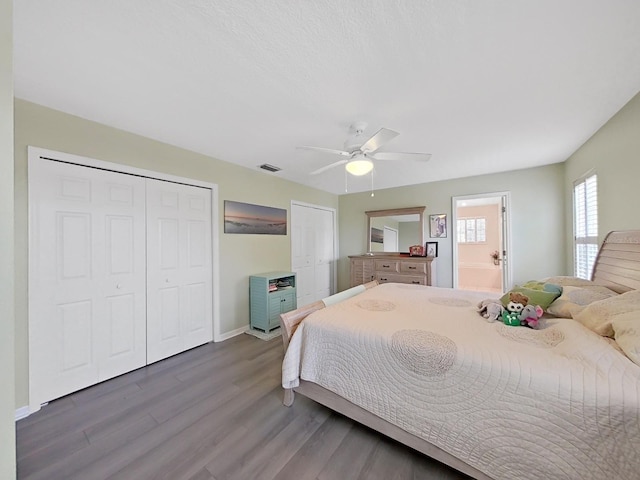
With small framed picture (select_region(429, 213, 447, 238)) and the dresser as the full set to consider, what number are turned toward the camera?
2

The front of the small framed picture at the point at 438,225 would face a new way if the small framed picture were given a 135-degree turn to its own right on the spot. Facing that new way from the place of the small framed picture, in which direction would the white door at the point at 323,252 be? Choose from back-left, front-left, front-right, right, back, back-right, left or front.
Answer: front-left

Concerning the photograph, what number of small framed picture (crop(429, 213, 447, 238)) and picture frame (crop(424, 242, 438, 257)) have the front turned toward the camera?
2

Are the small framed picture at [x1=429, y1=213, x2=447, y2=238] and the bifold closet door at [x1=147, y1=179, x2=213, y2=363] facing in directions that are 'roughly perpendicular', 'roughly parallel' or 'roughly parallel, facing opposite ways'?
roughly perpendicular

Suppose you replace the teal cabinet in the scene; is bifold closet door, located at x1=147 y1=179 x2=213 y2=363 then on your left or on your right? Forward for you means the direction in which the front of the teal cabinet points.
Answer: on your right

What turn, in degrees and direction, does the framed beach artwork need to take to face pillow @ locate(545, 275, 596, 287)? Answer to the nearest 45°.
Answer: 0° — it already faces it

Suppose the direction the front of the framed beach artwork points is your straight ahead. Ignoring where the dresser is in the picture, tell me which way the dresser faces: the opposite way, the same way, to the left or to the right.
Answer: to the right

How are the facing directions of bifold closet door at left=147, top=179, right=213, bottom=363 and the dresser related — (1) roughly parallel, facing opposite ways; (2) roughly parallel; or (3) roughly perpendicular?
roughly perpendicular

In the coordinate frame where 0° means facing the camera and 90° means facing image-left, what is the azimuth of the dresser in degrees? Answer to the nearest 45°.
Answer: approximately 0°

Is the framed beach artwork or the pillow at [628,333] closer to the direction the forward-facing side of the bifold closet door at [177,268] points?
the pillow

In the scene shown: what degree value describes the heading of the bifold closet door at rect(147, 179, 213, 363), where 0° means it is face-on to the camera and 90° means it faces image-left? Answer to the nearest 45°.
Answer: approximately 315°
